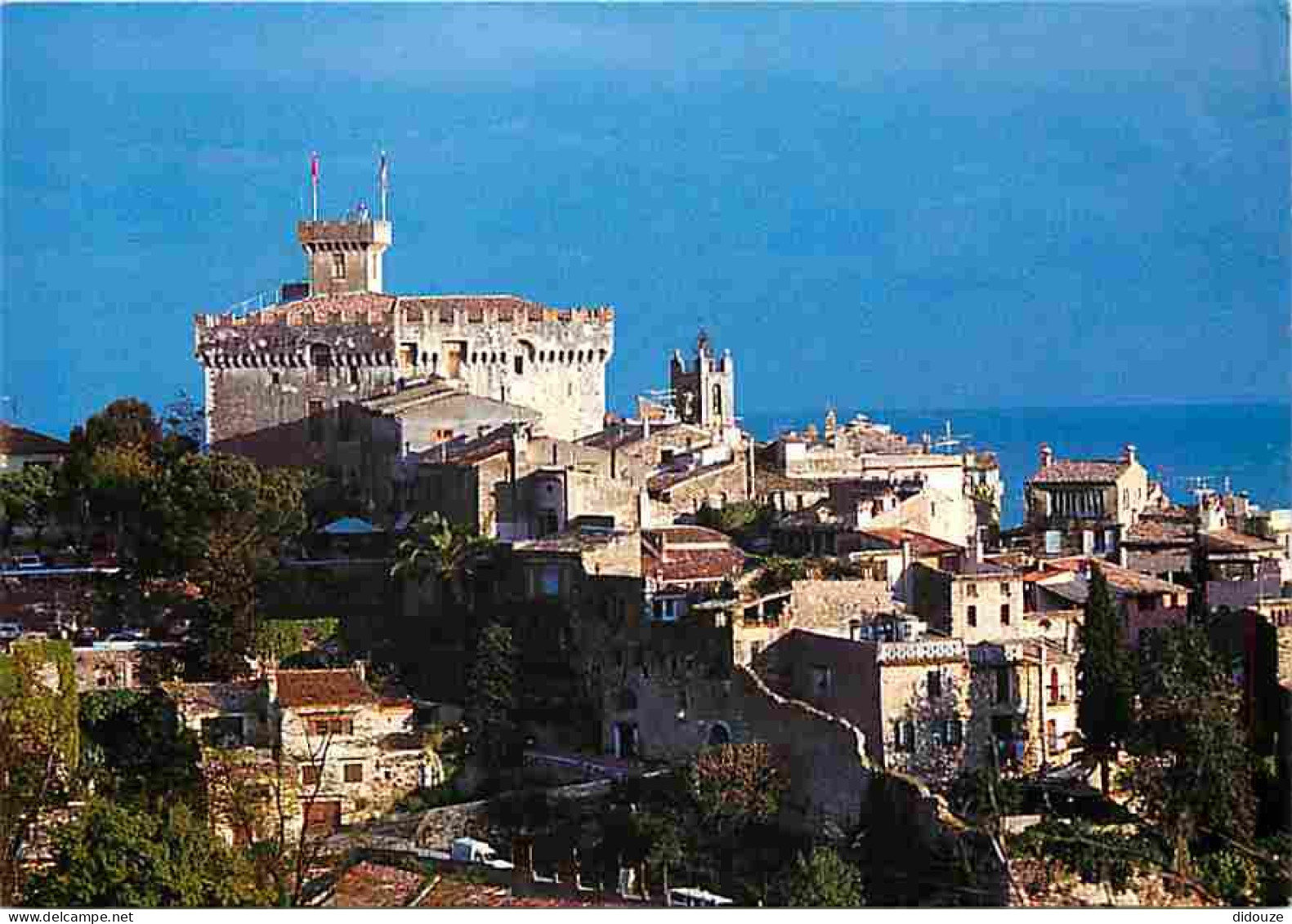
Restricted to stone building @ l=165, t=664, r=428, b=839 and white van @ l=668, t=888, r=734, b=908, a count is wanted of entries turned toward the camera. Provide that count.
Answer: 1

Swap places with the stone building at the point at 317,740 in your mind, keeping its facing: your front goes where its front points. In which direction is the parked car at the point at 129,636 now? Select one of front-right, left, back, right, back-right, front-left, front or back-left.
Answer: back-right

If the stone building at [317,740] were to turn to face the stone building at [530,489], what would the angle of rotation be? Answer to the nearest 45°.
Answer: approximately 135° to its left

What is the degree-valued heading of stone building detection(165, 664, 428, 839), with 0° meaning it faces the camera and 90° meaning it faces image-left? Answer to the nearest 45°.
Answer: approximately 0°

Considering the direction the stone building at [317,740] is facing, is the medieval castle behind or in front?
behind

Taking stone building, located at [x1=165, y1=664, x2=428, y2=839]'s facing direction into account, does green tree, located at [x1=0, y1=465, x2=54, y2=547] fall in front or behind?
behind

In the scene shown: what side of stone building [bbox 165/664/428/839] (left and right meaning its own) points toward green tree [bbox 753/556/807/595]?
left

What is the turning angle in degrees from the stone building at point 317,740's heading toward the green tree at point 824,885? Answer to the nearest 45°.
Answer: approximately 45° to its left

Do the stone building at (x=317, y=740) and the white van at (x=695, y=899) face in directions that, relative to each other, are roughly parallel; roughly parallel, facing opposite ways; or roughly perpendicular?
roughly perpendicular
